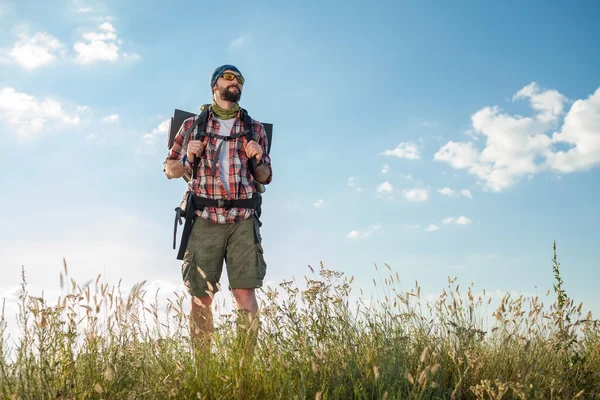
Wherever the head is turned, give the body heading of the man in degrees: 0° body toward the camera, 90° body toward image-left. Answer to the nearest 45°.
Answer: approximately 0°
